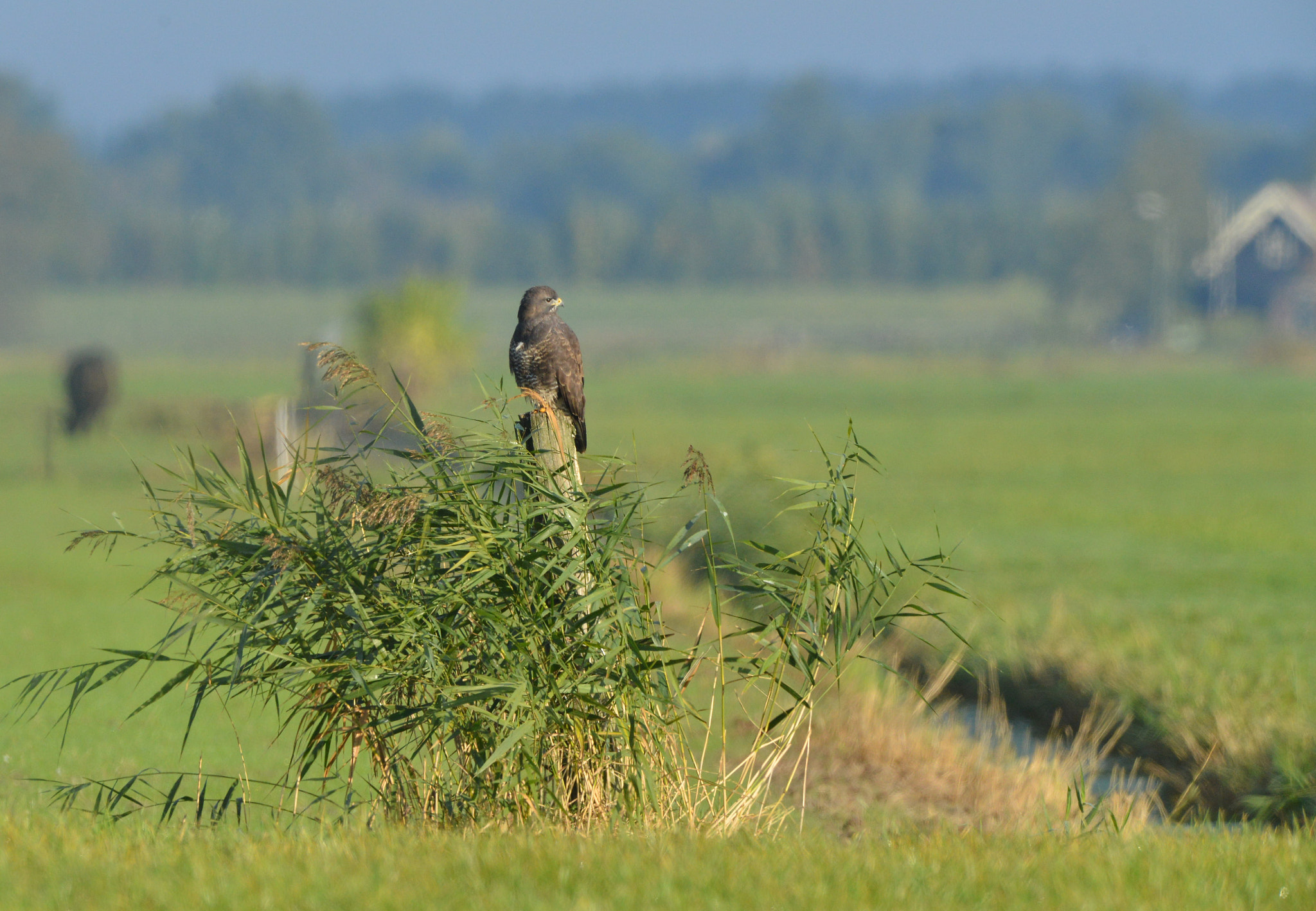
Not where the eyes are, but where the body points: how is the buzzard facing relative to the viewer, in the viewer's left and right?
facing the viewer and to the left of the viewer

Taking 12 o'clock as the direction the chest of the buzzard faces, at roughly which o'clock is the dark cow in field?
The dark cow in field is roughly at 4 o'clock from the buzzard.
